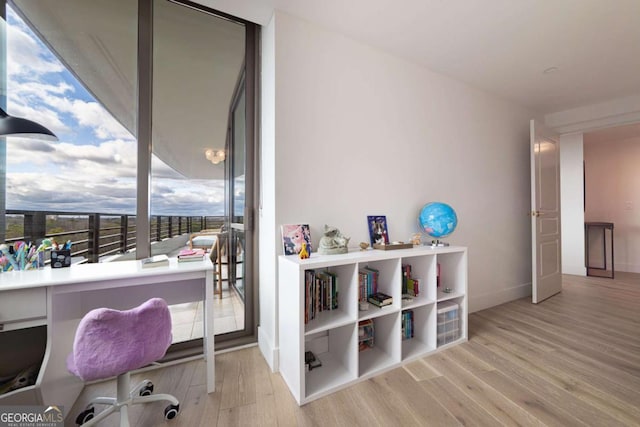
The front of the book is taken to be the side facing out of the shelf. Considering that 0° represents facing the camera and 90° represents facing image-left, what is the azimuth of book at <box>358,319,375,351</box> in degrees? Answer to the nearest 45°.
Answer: approximately 315°

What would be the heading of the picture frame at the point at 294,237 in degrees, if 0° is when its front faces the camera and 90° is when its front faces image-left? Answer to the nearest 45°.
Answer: approximately 0°

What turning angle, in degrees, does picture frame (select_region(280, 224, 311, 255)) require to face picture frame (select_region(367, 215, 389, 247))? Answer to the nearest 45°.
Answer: approximately 90° to its left

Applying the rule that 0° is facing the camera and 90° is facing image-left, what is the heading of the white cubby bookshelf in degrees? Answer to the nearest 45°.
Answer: approximately 315°

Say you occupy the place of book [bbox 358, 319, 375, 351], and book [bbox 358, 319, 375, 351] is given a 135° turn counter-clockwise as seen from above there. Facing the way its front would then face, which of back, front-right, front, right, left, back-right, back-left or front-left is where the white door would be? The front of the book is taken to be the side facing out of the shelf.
front-right

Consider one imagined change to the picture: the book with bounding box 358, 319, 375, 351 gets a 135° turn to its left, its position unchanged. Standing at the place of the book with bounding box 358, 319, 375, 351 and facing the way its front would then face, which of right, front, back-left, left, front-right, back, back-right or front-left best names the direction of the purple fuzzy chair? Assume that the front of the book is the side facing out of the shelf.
back-left

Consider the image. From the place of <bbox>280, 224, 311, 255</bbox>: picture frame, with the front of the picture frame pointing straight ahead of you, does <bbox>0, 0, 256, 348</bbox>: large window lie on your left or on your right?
on your right

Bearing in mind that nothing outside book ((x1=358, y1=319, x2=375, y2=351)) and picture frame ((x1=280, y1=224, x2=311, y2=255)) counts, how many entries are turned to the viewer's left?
0

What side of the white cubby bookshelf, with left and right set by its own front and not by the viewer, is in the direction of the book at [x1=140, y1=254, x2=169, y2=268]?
right

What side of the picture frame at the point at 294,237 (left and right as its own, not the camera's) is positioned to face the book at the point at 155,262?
right

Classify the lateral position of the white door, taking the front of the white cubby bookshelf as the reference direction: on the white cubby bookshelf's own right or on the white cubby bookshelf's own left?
on the white cubby bookshelf's own left

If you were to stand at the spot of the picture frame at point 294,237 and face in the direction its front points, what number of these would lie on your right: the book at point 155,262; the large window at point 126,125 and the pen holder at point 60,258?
3

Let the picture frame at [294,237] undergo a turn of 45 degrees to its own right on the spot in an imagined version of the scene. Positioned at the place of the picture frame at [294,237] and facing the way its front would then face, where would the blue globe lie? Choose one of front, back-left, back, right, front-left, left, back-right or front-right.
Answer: back-left
